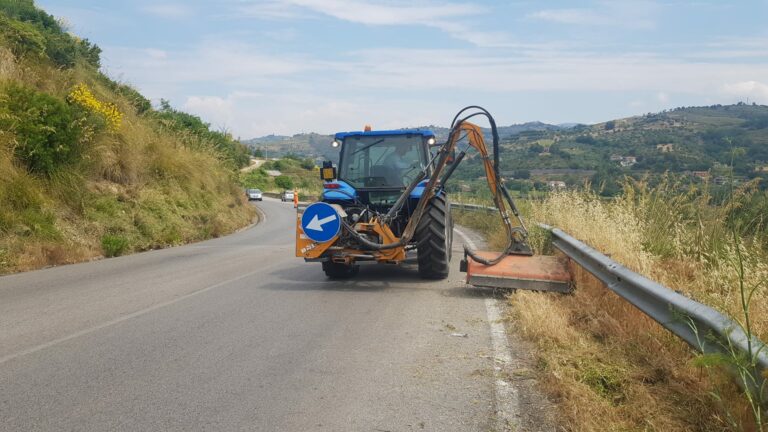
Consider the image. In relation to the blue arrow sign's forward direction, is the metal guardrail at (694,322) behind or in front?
in front

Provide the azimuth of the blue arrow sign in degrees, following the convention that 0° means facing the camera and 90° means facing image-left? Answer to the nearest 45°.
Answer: approximately 0°

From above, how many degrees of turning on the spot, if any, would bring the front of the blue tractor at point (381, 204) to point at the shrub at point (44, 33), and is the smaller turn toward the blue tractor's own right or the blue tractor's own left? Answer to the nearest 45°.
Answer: approximately 45° to the blue tractor's own left

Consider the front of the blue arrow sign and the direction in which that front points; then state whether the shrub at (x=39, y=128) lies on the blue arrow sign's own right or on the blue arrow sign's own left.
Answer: on the blue arrow sign's own right

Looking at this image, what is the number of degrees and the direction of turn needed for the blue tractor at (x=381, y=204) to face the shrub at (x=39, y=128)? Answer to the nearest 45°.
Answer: approximately 45° to its left

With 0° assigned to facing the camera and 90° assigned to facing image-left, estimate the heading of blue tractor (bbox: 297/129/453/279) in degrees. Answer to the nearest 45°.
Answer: approximately 180°

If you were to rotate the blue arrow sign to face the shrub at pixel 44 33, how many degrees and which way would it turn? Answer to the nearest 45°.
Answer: approximately 135° to its right
